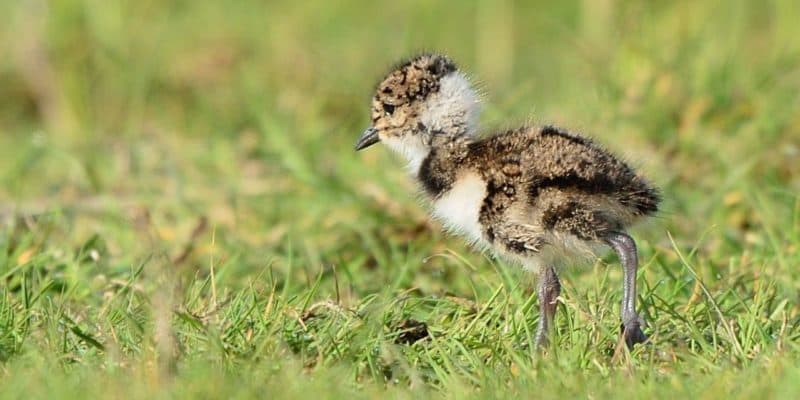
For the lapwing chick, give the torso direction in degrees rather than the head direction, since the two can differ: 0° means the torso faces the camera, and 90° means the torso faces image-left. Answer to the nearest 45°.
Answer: approximately 90°
